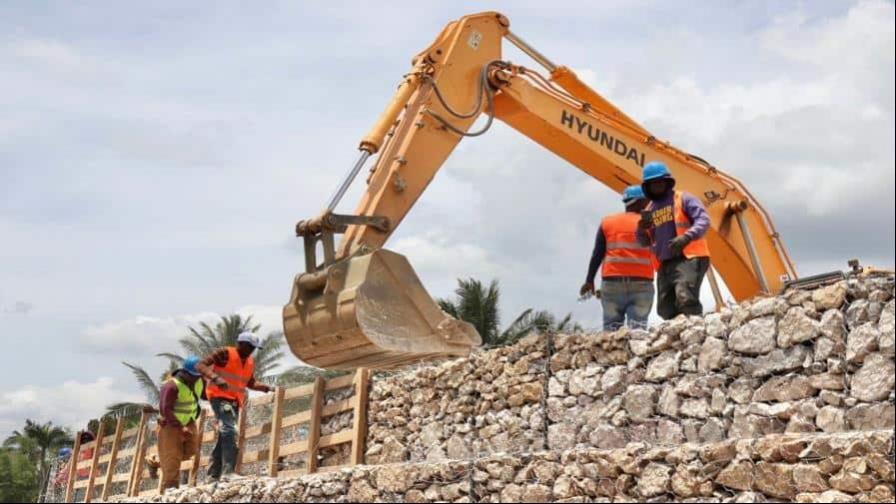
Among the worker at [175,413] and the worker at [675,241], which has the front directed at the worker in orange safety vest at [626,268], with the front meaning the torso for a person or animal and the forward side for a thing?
the worker at [175,413]

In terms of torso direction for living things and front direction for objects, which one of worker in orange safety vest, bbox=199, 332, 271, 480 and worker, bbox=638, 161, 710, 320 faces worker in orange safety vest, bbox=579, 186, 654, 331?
worker in orange safety vest, bbox=199, 332, 271, 480

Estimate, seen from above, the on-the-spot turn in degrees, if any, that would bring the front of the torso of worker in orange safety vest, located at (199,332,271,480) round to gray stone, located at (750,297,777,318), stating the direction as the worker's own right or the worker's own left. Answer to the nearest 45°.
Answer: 0° — they already face it

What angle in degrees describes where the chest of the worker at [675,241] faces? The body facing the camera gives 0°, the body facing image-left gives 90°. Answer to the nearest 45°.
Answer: approximately 45°

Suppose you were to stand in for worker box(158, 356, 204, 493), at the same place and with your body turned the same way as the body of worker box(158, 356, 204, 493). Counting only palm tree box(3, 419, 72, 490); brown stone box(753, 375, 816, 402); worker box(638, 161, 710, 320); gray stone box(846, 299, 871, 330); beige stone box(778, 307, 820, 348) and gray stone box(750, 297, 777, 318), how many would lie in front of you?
5

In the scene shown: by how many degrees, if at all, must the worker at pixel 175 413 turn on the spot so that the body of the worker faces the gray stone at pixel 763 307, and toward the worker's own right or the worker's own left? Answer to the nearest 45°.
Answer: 0° — they already face it

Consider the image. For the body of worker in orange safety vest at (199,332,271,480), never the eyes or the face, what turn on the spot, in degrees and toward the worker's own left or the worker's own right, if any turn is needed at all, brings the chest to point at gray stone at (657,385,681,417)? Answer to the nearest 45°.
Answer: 0° — they already face it

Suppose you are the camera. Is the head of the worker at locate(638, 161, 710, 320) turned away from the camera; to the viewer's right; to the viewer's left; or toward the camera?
toward the camera

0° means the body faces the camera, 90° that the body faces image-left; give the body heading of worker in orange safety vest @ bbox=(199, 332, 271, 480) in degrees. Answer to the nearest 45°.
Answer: approximately 315°

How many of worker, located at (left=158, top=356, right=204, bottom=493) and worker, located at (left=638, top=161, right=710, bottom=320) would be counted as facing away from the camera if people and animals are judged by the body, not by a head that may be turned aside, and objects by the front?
0
